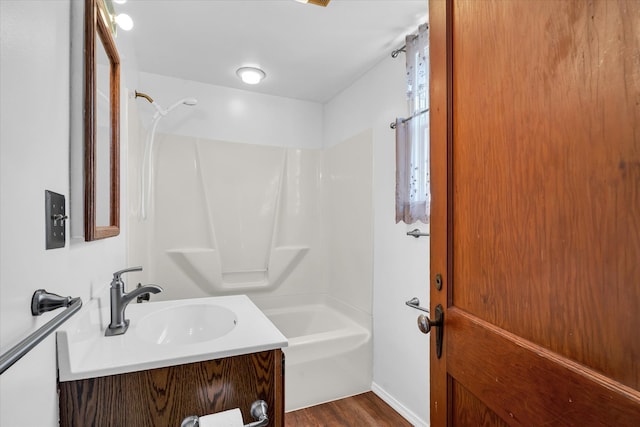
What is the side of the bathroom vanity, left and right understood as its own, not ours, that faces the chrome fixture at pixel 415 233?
front

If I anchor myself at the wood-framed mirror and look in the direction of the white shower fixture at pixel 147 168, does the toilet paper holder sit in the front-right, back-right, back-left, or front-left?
back-right

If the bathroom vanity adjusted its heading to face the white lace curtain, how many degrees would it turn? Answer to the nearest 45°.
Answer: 0° — it already faces it

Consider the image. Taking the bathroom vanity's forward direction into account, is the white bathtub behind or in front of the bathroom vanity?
in front

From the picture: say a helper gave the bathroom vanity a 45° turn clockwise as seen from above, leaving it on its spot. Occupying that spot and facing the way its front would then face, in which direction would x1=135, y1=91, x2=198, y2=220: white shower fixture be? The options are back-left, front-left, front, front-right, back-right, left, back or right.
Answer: back-left

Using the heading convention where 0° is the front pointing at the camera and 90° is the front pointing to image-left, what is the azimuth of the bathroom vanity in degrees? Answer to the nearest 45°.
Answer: approximately 270°
